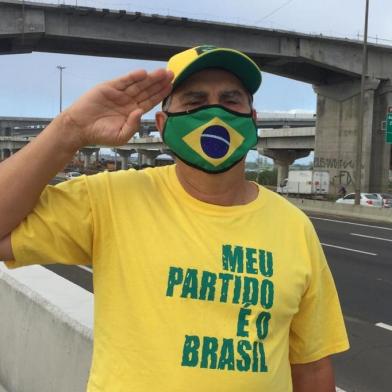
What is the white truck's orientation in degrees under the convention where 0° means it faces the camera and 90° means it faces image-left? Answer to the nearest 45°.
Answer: approximately 135°

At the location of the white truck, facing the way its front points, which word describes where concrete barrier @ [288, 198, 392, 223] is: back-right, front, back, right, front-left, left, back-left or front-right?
back-left

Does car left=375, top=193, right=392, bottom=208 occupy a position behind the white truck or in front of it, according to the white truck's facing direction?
behind

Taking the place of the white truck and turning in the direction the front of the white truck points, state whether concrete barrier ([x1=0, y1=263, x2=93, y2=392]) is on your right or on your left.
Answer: on your left

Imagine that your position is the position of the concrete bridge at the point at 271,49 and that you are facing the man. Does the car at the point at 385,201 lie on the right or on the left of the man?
left

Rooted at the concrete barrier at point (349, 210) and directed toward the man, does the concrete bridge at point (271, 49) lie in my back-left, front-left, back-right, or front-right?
back-right

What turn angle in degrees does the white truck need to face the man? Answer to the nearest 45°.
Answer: approximately 135° to its left
